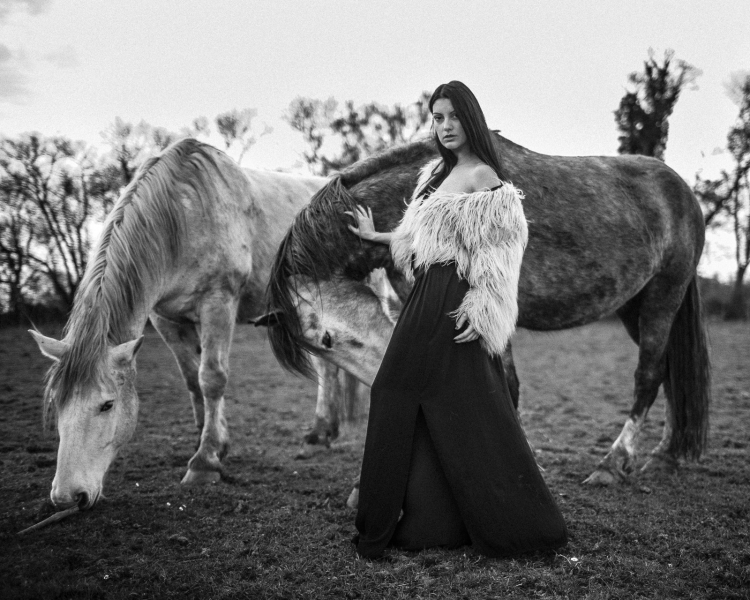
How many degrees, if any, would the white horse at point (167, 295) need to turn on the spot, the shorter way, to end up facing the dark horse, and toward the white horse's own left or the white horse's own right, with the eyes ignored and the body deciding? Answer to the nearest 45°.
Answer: approximately 135° to the white horse's own left

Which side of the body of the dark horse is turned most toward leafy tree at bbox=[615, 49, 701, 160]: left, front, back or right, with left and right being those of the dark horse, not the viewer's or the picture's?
right

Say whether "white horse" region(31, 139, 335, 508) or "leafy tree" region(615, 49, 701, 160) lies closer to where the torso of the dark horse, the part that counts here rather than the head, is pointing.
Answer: the white horse

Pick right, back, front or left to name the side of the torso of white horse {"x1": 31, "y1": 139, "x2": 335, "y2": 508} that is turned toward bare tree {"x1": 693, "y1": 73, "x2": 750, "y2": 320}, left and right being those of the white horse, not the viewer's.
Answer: back

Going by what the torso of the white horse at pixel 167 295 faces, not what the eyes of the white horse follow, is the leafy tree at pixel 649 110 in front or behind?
behind

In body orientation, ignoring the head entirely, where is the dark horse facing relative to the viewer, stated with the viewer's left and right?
facing to the left of the viewer

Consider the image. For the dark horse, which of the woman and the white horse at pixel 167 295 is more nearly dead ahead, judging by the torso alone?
the white horse

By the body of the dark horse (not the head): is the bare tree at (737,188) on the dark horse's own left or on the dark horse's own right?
on the dark horse's own right

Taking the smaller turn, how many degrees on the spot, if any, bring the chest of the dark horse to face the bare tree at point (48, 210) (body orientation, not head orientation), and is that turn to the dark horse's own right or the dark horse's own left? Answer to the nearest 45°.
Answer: approximately 45° to the dark horse's own right

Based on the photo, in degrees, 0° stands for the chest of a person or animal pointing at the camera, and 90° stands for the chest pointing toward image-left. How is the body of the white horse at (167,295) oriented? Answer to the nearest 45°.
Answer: approximately 45°
